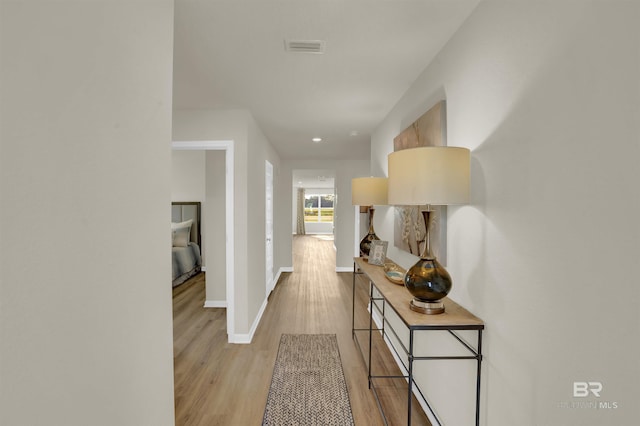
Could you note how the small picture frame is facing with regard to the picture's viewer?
facing the viewer and to the left of the viewer

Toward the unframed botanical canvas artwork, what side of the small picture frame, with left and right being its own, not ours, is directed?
left

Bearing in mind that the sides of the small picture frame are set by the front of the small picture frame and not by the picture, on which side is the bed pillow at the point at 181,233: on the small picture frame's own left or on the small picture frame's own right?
on the small picture frame's own right

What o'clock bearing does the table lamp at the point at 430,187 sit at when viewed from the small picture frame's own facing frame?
The table lamp is roughly at 10 o'clock from the small picture frame.

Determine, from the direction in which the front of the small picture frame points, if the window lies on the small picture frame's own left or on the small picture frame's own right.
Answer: on the small picture frame's own right
